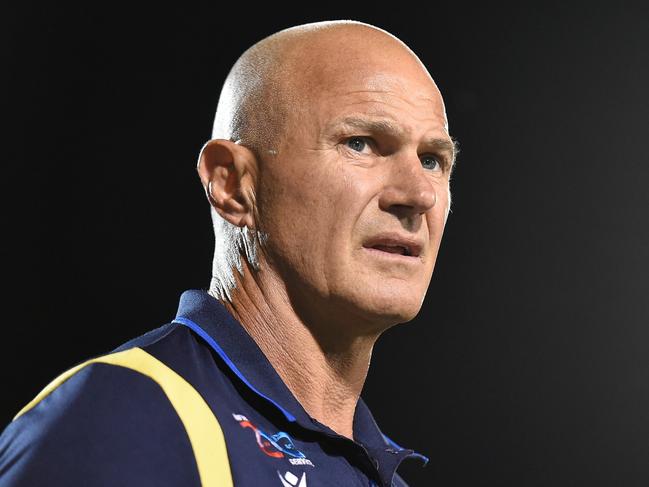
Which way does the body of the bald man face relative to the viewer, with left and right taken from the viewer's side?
facing the viewer and to the right of the viewer
